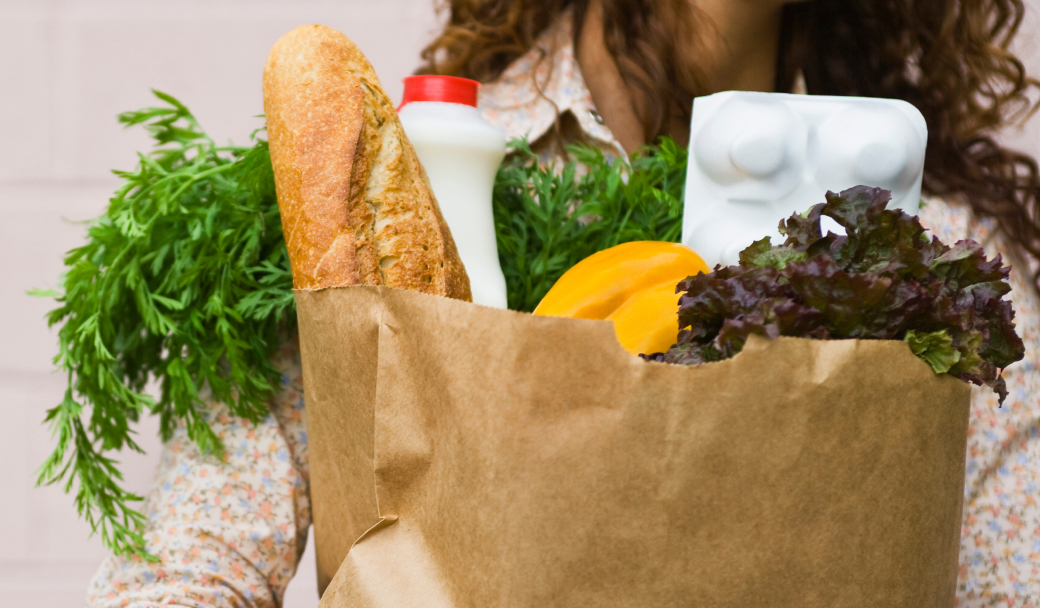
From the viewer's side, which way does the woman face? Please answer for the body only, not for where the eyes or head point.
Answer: toward the camera
